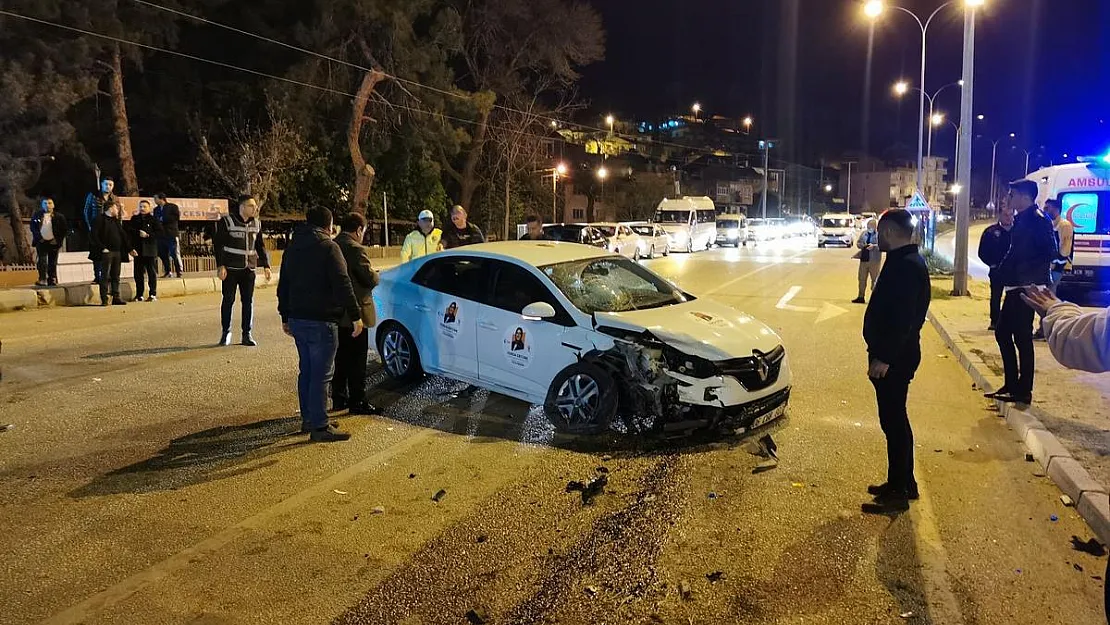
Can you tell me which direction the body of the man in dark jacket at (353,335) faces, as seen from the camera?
to the viewer's right

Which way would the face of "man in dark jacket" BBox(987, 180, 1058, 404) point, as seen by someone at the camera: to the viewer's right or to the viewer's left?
to the viewer's left

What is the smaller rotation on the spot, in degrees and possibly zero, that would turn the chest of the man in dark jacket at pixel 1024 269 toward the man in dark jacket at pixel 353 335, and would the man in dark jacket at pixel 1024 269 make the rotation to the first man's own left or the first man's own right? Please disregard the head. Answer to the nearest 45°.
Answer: approximately 45° to the first man's own left

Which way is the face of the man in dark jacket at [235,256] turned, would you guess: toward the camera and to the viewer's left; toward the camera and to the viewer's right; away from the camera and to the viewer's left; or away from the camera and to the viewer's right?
toward the camera and to the viewer's right

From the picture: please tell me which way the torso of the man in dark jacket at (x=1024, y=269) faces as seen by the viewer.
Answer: to the viewer's left

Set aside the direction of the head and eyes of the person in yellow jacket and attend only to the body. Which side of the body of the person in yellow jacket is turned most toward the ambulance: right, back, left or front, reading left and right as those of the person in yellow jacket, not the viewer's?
left

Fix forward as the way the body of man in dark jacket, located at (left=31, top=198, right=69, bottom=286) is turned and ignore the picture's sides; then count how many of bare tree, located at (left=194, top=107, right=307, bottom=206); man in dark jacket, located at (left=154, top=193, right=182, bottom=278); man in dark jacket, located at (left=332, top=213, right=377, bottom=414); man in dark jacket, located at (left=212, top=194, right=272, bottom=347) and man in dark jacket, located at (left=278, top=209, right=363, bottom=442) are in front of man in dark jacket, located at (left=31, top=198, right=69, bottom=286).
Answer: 3

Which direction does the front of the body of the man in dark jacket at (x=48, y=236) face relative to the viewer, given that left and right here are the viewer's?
facing the viewer

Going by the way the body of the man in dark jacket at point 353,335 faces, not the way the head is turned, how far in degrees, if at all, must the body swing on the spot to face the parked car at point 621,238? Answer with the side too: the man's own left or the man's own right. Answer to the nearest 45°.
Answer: approximately 45° to the man's own left

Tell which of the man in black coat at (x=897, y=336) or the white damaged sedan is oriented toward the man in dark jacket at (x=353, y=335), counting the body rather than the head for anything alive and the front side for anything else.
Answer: the man in black coat

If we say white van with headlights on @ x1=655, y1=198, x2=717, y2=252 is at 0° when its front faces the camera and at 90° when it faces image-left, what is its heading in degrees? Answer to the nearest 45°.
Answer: approximately 45°

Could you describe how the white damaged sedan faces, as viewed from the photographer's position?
facing the viewer and to the right of the viewer
